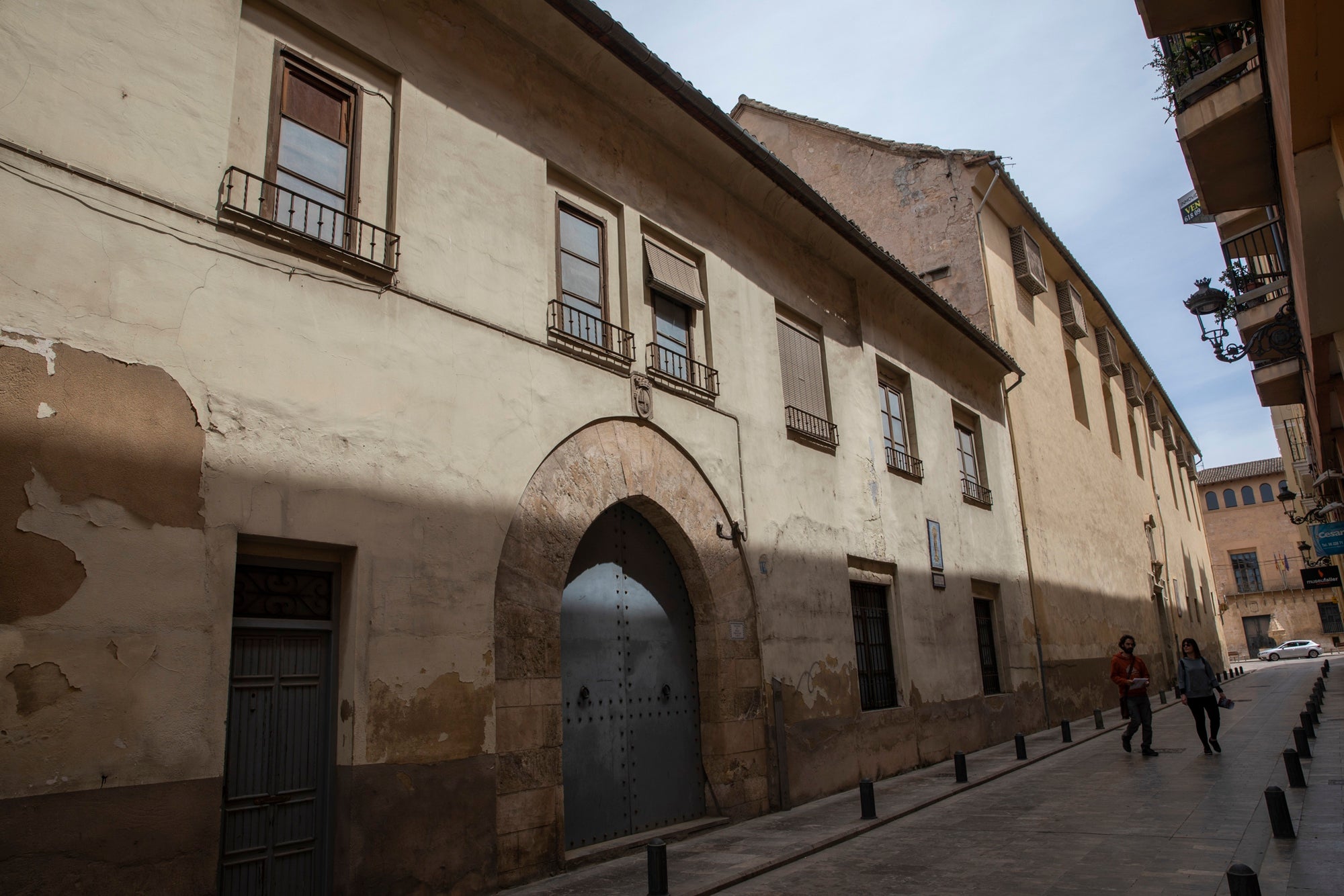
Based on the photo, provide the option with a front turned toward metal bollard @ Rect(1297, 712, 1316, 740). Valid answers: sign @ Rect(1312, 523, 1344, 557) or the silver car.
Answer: the sign

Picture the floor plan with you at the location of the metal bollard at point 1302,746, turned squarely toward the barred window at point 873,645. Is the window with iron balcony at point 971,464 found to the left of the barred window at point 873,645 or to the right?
right

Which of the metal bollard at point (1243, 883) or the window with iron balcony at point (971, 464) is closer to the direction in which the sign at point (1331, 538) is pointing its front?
the metal bollard

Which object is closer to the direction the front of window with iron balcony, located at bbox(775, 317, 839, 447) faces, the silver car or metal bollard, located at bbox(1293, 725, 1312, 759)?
the metal bollard

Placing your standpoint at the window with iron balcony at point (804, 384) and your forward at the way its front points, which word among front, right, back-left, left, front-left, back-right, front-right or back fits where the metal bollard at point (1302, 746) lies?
front-left

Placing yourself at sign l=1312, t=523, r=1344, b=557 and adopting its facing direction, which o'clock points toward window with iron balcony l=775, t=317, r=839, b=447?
The window with iron balcony is roughly at 1 o'clock from the sign.

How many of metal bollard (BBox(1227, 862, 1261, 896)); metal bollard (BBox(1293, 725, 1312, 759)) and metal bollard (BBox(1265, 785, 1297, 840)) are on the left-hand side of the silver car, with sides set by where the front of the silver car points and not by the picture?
3

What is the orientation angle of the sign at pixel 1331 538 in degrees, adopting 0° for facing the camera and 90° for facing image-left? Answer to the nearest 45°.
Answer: approximately 0°

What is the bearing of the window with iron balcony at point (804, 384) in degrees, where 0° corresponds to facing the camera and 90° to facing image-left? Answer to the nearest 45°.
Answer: approximately 315°

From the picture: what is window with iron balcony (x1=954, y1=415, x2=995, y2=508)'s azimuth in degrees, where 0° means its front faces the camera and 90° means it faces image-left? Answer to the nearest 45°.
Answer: approximately 315°

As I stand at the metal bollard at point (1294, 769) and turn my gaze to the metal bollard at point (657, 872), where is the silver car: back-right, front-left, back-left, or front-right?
back-right

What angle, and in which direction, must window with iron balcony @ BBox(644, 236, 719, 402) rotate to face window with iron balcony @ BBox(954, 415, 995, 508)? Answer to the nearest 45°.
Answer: approximately 90° to its left

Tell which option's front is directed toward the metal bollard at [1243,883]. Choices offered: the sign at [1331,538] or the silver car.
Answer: the sign
